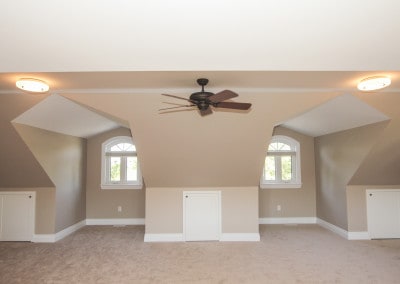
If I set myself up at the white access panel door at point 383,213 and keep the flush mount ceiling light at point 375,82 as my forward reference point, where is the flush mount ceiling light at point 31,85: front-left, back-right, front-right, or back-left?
front-right

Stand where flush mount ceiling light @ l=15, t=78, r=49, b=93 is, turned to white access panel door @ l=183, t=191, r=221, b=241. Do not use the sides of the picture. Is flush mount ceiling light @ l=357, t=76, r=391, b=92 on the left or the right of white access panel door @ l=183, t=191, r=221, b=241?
right

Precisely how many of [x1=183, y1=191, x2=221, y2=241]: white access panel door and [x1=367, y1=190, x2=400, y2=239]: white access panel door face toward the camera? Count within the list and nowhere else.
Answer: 2

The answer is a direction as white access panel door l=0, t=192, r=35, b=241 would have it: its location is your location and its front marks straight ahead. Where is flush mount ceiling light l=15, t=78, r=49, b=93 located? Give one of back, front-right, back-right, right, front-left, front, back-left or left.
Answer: front

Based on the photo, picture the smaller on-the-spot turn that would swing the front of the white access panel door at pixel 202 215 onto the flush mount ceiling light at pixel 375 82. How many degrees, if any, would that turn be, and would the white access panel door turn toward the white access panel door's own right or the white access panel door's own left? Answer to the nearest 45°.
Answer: approximately 45° to the white access panel door's own left

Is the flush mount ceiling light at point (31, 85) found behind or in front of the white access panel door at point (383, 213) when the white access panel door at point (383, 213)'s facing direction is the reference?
in front

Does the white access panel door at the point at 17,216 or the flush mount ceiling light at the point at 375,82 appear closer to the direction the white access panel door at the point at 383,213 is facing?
the flush mount ceiling light

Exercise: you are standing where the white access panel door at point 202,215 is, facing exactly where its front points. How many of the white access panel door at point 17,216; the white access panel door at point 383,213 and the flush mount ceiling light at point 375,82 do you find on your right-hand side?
1

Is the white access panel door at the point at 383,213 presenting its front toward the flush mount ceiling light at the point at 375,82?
yes

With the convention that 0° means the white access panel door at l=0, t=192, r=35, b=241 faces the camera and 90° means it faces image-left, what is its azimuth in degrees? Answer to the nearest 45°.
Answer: approximately 0°

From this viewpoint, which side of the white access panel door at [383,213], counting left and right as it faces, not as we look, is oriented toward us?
front

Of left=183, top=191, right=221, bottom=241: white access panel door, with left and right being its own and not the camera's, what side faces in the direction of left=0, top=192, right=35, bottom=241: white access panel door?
right

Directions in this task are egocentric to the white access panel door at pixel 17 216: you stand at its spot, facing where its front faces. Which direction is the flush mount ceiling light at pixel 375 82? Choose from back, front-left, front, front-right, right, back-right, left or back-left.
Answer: front-left

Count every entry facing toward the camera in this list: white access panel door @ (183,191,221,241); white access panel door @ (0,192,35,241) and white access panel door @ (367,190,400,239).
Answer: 3

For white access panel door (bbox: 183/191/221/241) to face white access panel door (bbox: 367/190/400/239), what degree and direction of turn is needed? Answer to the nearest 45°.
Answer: approximately 90° to its left
